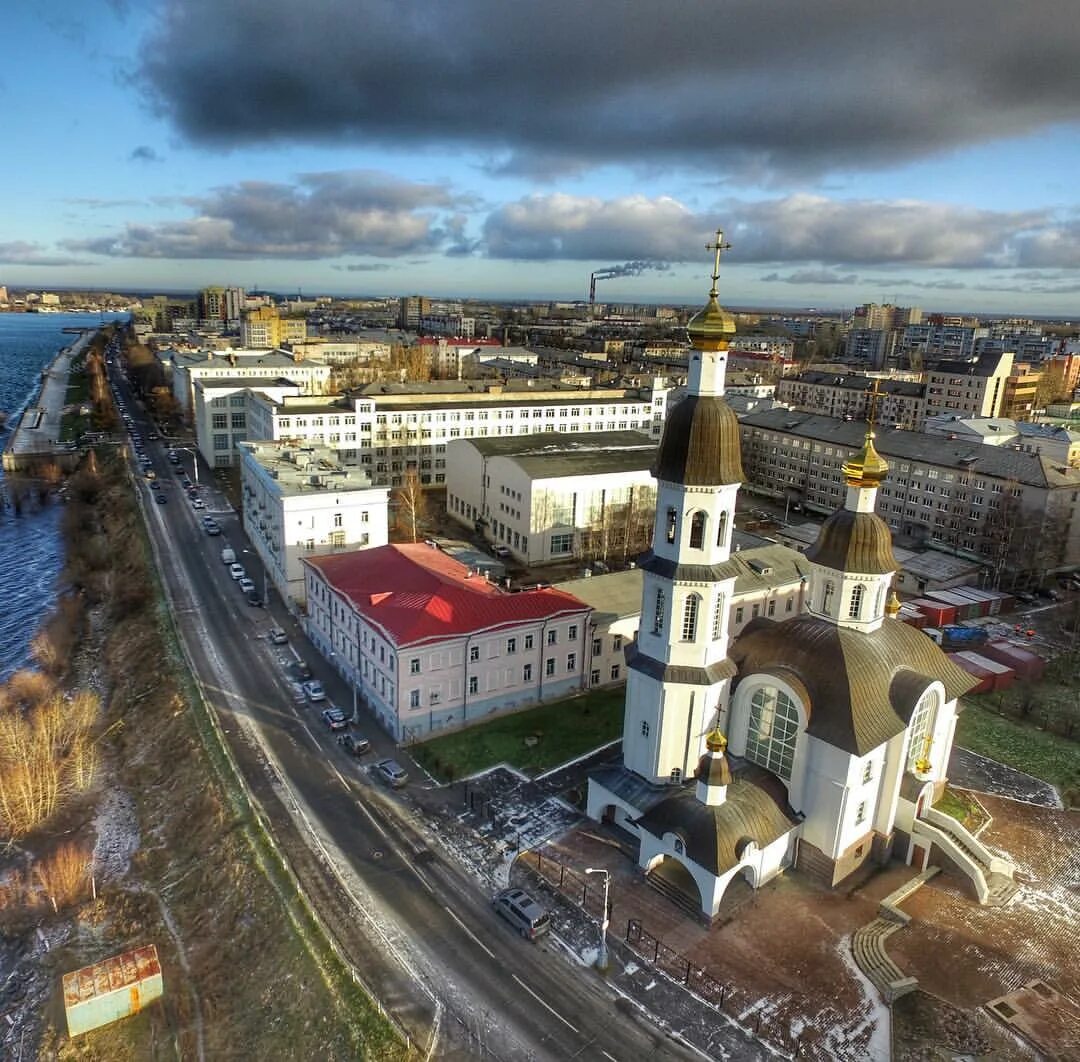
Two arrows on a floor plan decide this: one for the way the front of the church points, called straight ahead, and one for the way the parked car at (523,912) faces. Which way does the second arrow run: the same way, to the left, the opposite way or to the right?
to the right

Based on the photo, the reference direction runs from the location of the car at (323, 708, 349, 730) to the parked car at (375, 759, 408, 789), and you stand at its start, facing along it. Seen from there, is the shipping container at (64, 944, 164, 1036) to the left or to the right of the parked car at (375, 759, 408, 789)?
right

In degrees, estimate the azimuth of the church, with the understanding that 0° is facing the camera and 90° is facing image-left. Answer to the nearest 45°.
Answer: approximately 45°

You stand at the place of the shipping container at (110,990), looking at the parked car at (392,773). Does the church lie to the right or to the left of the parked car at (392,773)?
right

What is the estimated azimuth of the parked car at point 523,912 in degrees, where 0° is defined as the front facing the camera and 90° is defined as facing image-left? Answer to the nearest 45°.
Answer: approximately 135°

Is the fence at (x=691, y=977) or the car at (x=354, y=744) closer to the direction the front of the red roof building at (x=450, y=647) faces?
the car

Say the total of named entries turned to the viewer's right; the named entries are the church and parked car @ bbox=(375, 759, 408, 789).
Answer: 0

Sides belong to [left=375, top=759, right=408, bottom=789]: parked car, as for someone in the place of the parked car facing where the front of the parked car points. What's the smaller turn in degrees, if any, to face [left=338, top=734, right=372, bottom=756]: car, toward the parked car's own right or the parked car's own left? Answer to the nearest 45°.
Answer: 0° — it already faces it

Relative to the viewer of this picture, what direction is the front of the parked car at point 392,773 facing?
facing away from the viewer and to the left of the viewer

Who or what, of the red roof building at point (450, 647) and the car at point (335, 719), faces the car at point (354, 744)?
the red roof building

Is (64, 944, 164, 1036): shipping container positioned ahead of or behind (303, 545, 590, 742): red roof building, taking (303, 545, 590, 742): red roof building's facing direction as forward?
ahead

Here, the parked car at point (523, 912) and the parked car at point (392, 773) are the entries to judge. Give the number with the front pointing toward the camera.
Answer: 0

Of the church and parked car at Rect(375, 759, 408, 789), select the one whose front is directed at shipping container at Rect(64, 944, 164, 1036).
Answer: the church

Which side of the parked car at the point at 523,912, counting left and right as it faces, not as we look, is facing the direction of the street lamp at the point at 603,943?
back

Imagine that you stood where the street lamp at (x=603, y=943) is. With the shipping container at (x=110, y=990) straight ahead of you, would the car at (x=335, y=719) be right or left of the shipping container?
right

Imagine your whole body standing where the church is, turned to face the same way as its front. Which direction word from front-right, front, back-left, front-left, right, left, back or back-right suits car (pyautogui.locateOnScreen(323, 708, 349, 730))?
front-right

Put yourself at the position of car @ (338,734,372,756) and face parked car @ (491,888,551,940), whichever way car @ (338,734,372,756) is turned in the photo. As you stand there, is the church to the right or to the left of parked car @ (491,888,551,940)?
left

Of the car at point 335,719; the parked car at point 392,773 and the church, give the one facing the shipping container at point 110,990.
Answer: the church

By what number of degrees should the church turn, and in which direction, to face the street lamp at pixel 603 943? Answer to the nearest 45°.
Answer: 0° — it already faces it
